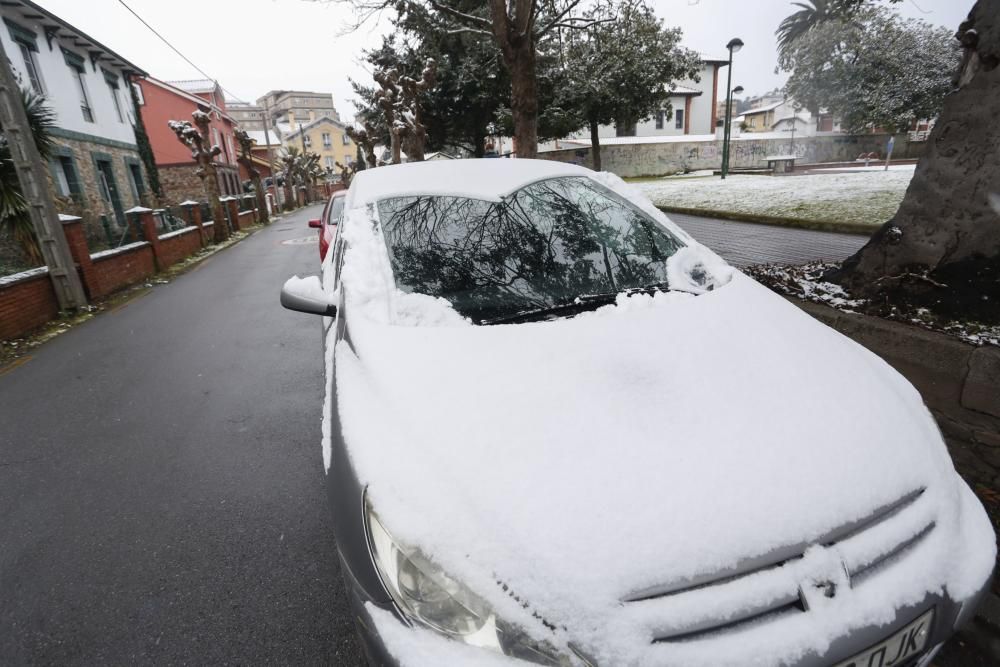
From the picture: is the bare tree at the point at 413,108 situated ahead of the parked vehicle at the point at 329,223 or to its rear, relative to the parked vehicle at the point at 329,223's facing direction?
to the rear

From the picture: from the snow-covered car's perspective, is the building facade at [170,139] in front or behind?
behind

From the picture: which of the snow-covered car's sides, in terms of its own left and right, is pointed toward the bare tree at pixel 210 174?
back

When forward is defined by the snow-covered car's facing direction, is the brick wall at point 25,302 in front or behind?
behind

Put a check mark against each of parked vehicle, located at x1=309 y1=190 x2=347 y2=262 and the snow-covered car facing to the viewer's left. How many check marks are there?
0

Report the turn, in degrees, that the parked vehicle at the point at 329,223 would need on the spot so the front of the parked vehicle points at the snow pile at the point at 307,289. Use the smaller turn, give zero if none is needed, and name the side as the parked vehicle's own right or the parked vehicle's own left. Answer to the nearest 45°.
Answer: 0° — it already faces it

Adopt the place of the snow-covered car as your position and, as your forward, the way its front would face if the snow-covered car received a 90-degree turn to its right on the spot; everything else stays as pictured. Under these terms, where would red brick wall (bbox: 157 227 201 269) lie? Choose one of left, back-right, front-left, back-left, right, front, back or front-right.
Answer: right

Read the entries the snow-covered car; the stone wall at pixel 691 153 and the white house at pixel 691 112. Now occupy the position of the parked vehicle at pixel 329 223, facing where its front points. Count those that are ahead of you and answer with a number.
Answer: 1

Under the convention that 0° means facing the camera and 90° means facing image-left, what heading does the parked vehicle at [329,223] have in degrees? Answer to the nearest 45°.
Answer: approximately 0°

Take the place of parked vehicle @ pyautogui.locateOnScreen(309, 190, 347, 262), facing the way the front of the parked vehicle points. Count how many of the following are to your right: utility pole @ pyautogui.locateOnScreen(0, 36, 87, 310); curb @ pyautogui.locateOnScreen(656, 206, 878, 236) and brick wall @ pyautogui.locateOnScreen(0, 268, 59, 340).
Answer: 2

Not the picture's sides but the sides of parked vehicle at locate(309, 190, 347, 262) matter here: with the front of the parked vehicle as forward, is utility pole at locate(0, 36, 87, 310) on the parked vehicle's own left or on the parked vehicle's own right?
on the parked vehicle's own right

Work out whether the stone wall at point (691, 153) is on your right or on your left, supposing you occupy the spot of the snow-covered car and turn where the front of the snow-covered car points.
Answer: on your left

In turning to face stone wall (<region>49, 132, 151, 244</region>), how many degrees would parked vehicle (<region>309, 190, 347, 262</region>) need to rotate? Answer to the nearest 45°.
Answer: approximately 135° to its right

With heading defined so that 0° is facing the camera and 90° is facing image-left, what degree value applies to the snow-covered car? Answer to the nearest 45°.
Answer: approximately 315°
